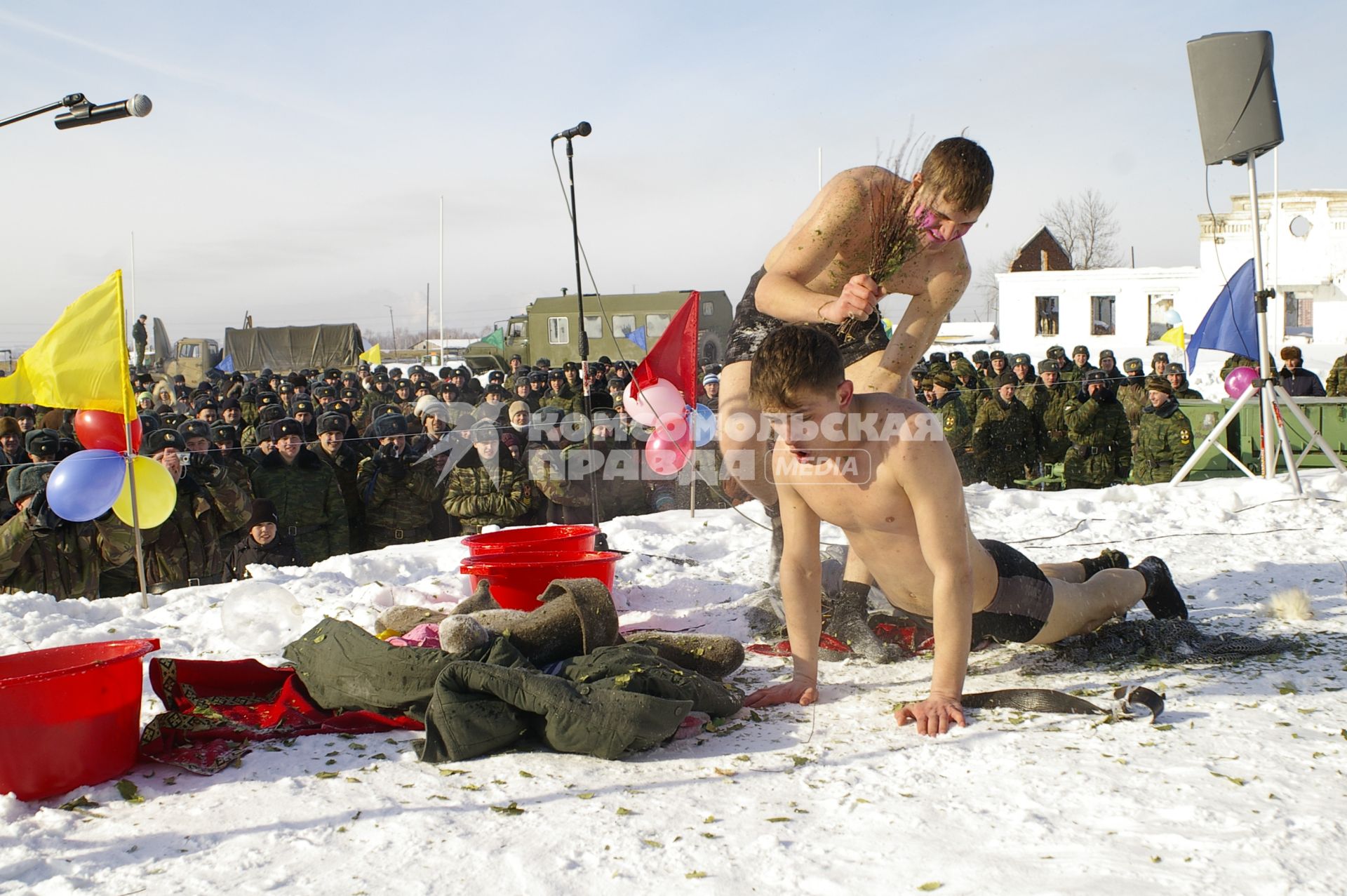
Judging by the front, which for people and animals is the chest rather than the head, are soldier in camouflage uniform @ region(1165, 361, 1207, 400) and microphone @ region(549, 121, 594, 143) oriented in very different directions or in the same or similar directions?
very different directions

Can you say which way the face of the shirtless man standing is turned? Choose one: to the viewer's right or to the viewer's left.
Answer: to the viewer's right

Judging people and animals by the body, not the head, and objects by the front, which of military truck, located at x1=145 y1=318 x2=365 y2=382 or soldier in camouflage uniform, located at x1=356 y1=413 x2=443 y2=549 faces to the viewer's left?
the military truck

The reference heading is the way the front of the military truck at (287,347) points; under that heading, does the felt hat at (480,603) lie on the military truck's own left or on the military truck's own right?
on the military truck's own left

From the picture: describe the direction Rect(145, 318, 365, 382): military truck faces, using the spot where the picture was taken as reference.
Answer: facing to the left of the viewer

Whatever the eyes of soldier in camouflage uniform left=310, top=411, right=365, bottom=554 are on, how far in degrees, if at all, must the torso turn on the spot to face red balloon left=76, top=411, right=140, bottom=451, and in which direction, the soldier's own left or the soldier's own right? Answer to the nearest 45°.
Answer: approximately 45° to the soldier's own right

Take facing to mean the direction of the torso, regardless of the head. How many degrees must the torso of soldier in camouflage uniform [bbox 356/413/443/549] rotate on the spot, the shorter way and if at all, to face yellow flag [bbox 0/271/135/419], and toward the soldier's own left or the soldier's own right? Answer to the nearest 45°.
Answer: approximately 45° to the soldier's own right

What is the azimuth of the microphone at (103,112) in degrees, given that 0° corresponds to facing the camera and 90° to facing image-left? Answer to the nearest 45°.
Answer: approximately 270°

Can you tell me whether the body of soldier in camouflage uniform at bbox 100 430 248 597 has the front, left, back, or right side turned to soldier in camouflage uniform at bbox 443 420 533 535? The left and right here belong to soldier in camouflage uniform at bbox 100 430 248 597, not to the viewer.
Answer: left

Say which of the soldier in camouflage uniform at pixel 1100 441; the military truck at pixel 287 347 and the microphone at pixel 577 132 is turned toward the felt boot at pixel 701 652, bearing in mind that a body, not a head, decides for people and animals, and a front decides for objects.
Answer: the soldier in camouflage uniform

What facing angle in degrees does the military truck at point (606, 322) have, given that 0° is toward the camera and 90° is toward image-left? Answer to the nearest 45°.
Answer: approximately 90°
